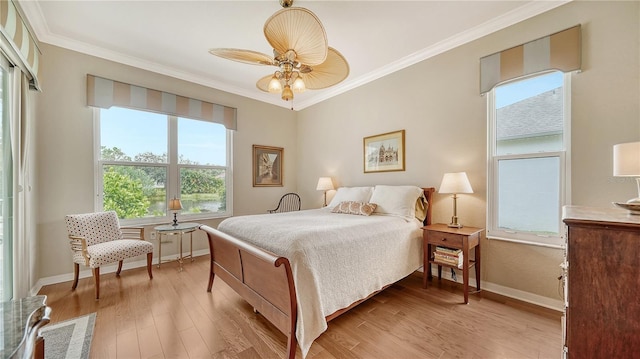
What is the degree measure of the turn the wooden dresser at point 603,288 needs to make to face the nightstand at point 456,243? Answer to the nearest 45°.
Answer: approximately 45° to its right

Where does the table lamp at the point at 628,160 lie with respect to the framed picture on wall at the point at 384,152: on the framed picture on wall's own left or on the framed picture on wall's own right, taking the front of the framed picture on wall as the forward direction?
on the framed picture on wall's own left

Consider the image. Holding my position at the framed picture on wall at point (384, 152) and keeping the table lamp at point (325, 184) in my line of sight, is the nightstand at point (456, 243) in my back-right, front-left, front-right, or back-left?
back-left

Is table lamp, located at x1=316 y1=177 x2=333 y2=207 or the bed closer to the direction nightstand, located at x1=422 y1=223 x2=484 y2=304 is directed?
the bed

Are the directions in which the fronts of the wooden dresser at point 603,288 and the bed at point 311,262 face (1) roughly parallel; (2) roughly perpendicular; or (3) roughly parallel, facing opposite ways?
roughly perpendicular

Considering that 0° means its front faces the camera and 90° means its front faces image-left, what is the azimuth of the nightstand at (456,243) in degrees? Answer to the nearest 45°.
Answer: approximately 45°

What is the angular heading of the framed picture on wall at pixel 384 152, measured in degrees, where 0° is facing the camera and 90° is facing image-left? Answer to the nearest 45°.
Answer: approximately 45°

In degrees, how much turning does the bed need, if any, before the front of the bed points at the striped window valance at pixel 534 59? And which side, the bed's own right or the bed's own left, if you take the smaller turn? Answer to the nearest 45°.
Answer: approximately 135° to the bed's own left

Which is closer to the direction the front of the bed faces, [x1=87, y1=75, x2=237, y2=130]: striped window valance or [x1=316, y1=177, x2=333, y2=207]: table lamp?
the striped window valance

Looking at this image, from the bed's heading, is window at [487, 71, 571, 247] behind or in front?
behind

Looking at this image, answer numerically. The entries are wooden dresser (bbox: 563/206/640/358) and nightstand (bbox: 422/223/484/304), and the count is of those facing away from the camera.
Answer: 0

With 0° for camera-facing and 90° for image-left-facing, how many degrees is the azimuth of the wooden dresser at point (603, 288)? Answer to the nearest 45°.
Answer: approximately 90°

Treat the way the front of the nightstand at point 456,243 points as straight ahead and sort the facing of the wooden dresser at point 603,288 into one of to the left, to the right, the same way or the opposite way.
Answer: to the right

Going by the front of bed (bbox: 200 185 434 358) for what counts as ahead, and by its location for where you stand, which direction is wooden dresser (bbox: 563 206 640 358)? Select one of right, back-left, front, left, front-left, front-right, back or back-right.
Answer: left
